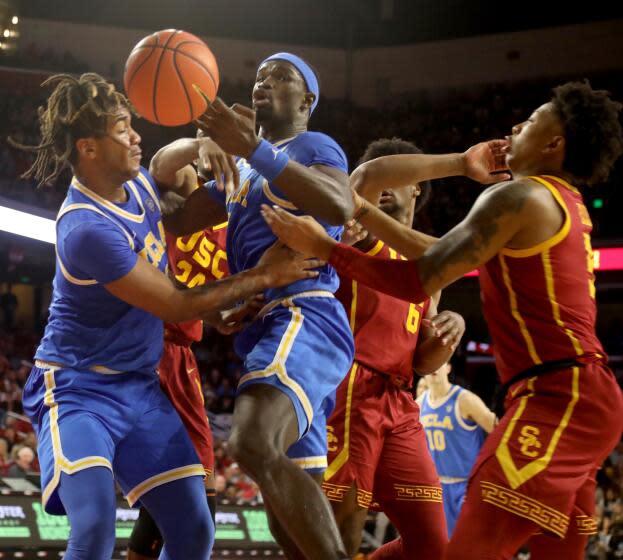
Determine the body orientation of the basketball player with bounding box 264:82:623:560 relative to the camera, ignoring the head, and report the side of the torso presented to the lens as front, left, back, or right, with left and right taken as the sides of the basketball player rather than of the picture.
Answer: left

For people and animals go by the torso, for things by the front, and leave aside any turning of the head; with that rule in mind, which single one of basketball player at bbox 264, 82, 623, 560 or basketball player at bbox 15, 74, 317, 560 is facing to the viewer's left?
basketball player at bbox 264, 82, 623, 560

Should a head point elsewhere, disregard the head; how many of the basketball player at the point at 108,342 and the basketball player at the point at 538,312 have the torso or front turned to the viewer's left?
1

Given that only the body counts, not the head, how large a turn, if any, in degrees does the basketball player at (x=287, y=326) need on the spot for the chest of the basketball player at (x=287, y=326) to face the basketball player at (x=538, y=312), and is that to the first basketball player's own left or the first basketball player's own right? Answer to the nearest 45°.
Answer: approximately 135° to the first basketball player's own left

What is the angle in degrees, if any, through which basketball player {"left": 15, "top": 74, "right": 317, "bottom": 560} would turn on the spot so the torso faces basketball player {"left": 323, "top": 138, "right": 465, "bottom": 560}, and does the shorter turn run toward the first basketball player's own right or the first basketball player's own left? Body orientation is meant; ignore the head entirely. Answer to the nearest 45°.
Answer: approximately 90° to the first basketball player's own left

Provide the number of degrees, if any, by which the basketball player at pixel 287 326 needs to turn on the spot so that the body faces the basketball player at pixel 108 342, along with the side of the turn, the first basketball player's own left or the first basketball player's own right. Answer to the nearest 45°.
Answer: approximately 45° to the first basketball player's own right

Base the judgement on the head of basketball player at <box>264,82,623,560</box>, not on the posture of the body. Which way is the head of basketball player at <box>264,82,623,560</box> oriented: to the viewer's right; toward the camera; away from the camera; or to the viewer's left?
to the viewer's left

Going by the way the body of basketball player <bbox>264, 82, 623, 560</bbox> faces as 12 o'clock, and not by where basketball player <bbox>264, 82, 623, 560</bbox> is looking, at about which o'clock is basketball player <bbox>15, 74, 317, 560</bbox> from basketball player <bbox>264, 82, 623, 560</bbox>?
basketball player <bbox>15, 74, 317, 560</bbox> is roughly at 12 o'clock from basketball player <bbox>264, 82, 623, 560</bbox>.

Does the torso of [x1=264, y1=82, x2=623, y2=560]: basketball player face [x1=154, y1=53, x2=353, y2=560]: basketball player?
yes

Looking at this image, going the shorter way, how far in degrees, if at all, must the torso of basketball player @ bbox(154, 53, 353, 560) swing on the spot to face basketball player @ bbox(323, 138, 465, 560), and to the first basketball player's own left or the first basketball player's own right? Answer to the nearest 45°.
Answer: approximately 180°

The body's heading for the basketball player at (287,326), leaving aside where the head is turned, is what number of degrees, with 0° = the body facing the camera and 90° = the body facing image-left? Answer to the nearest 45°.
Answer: approximately 45°
